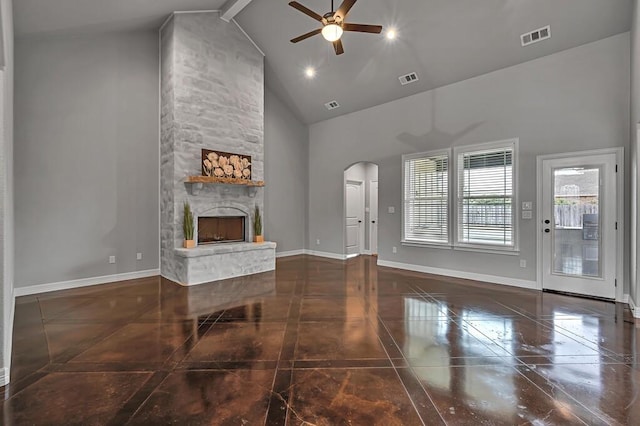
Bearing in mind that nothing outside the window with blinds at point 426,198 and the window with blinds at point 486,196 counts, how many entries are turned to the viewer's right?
0

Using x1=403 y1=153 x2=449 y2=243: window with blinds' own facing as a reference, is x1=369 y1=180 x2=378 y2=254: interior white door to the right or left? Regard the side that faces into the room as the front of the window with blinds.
on its right

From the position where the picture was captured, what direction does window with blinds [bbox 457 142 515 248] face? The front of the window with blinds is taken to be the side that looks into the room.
facing the viewer and to the left of the viewer

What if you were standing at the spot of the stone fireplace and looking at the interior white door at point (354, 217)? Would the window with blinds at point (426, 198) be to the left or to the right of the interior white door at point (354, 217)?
right

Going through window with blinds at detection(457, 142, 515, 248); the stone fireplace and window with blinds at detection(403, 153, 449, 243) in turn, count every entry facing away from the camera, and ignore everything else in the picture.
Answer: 0

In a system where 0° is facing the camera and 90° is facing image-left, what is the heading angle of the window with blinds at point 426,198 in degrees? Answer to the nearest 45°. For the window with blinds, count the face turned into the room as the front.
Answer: approximately 45°

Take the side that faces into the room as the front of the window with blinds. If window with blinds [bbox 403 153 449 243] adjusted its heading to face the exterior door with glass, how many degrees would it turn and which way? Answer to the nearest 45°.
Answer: approximately 90° to its left

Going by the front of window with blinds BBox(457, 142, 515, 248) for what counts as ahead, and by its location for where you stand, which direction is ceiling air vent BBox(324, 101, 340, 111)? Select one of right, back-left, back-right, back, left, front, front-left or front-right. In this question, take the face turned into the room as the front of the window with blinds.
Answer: front-right

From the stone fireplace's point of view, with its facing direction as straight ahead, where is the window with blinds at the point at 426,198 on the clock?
The window with blinds is roughly at 11 o'clock from the stone fireplace.

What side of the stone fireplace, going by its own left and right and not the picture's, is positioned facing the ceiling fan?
front
